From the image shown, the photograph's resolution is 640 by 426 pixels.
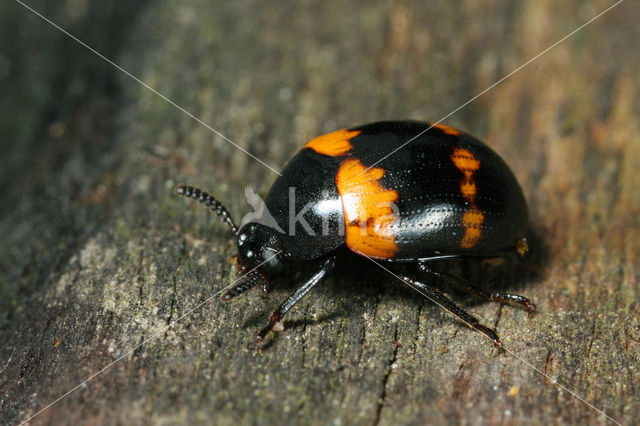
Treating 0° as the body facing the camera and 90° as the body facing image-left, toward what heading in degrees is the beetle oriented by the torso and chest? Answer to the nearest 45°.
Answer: approximately 90°
